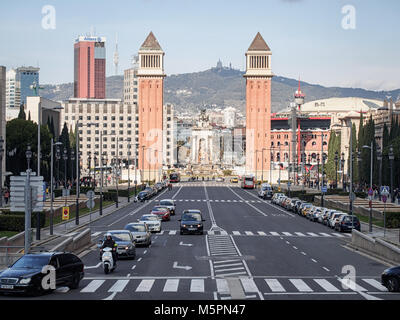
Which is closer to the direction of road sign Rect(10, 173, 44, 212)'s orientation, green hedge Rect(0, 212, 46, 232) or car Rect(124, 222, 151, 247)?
the green hedge

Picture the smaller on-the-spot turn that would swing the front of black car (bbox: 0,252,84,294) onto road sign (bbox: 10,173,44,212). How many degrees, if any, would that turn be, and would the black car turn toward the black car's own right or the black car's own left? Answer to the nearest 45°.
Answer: approximately 135° to the black car's own right

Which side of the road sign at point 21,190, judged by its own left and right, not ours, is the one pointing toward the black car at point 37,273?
back

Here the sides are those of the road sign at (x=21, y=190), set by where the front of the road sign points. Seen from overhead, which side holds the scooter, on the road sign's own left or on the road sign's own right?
on the road sign's own right

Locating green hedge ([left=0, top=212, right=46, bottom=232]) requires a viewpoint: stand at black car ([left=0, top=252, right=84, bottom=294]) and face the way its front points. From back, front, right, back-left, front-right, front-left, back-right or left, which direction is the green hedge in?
back-right

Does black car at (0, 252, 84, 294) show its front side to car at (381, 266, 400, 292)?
no

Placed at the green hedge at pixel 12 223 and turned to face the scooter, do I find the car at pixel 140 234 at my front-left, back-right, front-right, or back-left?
front-left

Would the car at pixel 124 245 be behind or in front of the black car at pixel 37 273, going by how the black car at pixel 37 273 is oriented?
behind

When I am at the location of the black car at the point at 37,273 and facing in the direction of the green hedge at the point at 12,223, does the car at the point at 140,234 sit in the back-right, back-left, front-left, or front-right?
front-right

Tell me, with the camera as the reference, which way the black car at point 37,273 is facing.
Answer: facing the viewer and to the left of the viewer

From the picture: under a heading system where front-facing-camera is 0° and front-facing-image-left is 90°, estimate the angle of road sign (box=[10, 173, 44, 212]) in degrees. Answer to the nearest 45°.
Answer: approximately 180°

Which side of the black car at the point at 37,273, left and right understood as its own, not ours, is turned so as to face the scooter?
back
